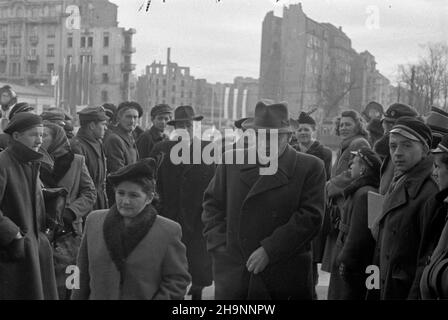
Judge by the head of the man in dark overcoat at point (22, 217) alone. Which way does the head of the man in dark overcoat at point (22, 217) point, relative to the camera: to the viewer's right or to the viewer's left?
to the viewer's right

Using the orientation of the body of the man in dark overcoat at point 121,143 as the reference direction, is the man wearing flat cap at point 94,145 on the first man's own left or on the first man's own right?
on the first man's own right

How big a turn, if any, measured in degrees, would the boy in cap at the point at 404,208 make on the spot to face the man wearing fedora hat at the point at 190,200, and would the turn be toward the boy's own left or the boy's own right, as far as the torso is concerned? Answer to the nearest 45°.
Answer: approximately 90° to the boy's own right

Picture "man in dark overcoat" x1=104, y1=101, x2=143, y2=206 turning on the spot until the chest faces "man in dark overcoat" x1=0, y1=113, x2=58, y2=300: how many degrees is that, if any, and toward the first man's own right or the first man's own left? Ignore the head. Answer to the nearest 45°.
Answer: approximately 45° to the first man's own right

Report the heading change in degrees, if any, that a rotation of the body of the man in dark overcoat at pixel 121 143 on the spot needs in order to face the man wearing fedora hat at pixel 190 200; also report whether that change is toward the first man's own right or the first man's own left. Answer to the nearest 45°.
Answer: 0° — they already face them

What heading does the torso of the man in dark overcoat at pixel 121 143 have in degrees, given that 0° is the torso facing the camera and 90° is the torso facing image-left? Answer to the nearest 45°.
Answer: approximately 315°

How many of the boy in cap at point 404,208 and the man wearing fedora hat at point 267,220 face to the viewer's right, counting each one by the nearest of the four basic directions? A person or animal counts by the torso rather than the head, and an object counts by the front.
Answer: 0

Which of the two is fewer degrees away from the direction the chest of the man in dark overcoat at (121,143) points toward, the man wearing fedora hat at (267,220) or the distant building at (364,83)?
the man wearing fedora hat

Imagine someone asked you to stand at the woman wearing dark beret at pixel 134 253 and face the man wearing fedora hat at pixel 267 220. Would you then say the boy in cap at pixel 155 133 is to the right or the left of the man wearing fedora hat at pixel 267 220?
left

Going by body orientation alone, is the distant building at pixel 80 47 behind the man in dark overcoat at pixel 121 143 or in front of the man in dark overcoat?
behind

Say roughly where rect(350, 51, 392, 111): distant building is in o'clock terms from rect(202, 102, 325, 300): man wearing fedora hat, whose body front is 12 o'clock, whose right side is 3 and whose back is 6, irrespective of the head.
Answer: The distant building is roughly at 5 o'clock from the man wearing fedora hat.

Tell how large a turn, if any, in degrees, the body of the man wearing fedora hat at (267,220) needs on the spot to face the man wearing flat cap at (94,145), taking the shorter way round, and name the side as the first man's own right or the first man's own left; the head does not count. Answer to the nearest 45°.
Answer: approximately 90° to the first man's own right

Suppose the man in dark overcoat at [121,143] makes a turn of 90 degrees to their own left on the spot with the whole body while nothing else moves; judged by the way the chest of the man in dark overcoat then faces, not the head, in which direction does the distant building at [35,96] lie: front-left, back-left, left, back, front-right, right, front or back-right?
front-left

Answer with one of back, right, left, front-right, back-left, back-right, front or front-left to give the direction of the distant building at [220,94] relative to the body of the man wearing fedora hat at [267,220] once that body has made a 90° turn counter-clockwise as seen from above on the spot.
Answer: back-left
